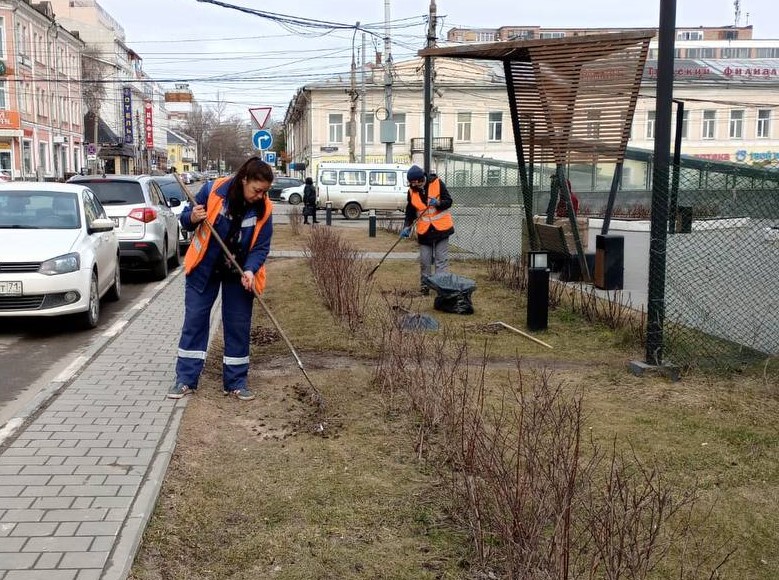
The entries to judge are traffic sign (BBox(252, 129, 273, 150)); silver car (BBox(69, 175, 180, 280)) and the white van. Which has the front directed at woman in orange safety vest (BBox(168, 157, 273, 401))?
the traffic sign

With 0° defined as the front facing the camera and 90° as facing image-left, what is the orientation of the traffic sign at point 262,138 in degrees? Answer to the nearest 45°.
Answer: approximately 0°

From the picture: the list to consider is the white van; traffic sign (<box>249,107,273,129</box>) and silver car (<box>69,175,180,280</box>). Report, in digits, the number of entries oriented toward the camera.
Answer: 1

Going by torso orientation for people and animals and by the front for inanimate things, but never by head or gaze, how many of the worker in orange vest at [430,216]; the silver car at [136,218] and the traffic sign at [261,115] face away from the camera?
1

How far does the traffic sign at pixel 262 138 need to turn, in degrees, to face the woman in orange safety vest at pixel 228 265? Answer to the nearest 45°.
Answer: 0° — it already faces them

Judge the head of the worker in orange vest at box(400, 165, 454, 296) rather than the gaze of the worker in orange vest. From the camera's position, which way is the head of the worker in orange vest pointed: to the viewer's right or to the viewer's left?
to the viewer's left

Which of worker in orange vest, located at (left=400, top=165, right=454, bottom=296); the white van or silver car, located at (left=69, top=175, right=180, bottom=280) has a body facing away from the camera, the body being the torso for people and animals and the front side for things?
the silver car

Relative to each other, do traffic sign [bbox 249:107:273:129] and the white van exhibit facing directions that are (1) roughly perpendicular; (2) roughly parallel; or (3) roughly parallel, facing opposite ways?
roughly perpendicular

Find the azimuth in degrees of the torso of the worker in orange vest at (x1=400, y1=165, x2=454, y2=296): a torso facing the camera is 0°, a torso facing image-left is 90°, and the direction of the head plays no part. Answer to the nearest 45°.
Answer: approximately 45°

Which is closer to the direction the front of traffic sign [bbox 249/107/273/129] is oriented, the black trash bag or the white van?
the black trash bag

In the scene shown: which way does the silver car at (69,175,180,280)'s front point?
away from the camera
